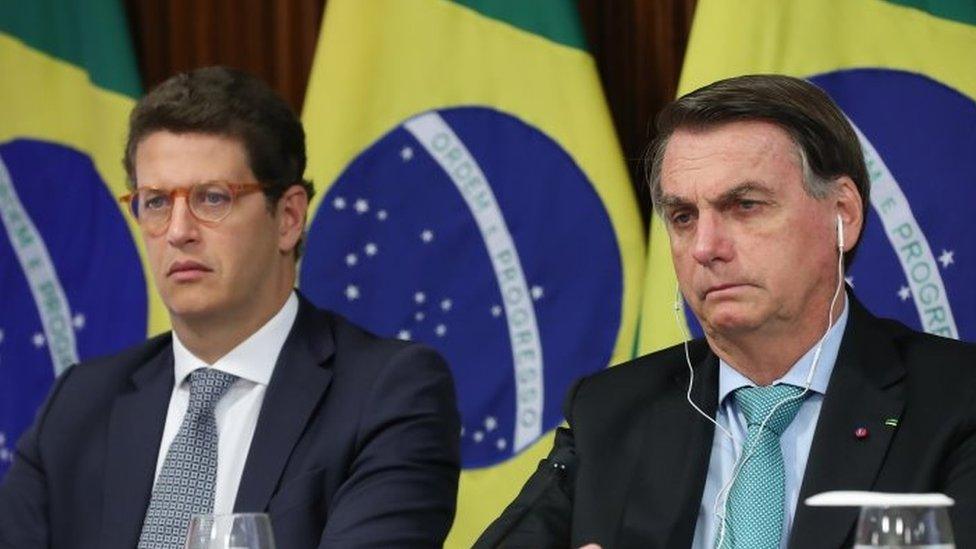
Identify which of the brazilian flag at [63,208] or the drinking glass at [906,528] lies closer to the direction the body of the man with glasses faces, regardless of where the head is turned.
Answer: the drinking glass

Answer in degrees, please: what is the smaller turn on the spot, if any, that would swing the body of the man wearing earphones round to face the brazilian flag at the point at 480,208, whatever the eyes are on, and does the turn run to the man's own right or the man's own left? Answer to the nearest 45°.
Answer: approximately 90° to the man's own right

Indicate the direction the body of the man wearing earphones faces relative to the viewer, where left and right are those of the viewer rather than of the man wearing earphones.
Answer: facing the viewer and to the left of the viewer

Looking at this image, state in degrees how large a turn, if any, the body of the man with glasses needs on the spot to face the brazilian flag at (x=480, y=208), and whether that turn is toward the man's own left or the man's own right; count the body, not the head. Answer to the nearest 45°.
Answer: approximately 180°

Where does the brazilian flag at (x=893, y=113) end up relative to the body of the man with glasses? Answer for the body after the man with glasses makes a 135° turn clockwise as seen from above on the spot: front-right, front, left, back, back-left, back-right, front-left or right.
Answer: right

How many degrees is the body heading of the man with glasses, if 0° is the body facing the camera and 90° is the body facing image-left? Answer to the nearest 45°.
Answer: approximately 45°

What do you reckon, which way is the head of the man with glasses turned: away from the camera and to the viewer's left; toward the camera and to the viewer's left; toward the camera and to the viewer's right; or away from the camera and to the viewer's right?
toward the camera and to the viewer's left

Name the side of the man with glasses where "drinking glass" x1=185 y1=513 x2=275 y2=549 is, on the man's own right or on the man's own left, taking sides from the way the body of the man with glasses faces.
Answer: on the man's own left

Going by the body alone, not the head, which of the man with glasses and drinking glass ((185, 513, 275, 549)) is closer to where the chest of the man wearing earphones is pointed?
the drinking glass

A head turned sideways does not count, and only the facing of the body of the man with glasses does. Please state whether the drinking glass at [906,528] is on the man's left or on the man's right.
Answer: on the man's left

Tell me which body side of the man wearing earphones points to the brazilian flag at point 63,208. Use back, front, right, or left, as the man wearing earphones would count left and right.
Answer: right

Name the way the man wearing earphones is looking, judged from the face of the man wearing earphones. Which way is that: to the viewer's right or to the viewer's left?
to the viewer's left
